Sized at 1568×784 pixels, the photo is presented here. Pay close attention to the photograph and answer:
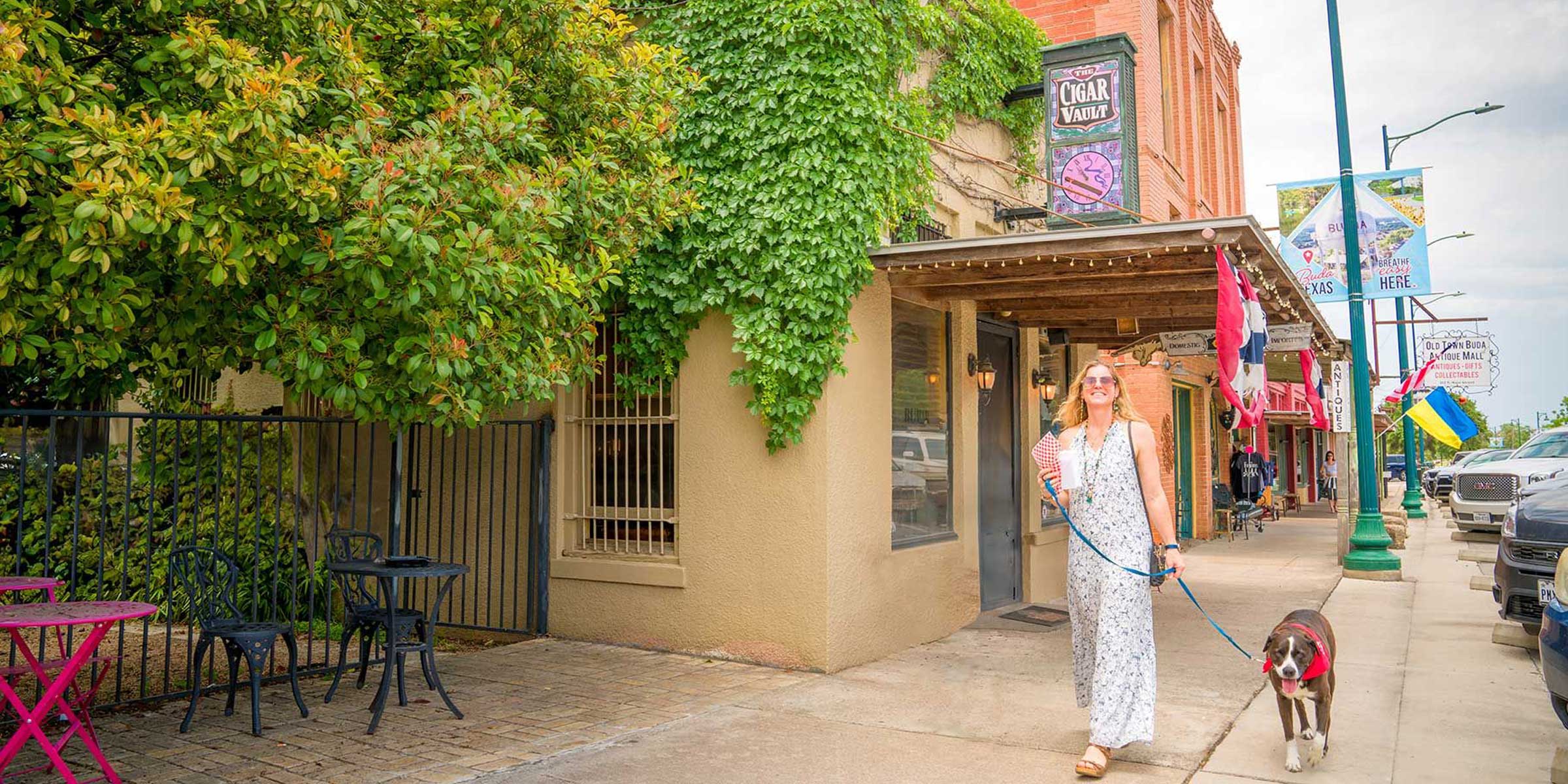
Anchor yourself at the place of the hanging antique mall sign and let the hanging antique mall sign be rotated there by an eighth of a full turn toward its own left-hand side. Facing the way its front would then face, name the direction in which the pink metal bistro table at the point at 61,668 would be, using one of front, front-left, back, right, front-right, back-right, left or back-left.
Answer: front-right

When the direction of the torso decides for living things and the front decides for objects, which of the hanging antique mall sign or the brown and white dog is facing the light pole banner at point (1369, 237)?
the hanging antique mall sign

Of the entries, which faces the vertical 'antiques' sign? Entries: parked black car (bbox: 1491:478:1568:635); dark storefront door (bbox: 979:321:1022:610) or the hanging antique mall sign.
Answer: the hanging antique mall sign

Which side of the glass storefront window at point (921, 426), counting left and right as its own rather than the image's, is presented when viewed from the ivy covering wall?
right

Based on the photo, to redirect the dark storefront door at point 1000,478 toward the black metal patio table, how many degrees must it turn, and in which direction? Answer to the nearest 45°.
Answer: approximately 90° to its right

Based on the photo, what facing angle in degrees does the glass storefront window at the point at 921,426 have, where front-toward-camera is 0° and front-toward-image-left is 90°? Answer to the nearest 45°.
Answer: approximately 315°

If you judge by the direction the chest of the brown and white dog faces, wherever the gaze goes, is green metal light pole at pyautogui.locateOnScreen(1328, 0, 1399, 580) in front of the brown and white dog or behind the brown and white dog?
behind

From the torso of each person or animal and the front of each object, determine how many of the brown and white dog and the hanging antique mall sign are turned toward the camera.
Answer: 2

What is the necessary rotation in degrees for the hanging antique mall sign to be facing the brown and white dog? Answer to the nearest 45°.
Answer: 0° — it already faces it

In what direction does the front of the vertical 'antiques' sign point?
toward the camera

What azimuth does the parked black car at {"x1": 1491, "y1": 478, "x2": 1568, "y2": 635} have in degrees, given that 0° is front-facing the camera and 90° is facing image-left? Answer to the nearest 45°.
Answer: approximately 45°

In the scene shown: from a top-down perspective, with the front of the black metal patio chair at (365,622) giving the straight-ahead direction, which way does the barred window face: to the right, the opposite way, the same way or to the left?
to the right

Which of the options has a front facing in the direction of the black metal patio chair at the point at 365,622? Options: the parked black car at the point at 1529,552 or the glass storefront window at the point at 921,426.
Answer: the parked black car

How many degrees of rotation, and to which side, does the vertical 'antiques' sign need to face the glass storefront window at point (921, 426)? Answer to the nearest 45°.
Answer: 0° — it already faces it

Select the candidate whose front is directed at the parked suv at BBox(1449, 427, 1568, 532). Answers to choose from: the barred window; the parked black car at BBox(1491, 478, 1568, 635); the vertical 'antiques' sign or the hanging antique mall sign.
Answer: the hanging antique mall sign

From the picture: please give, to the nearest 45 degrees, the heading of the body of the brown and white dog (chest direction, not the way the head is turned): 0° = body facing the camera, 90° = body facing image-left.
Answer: approximately 0°
